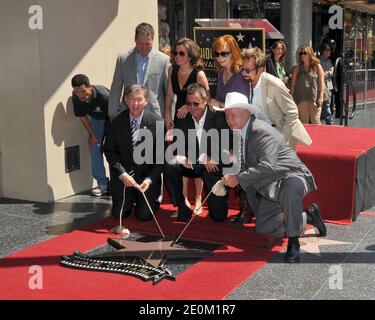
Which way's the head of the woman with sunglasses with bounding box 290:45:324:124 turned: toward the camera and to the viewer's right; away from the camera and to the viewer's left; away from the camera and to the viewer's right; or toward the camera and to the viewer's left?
toward the camera and to the viewer's left

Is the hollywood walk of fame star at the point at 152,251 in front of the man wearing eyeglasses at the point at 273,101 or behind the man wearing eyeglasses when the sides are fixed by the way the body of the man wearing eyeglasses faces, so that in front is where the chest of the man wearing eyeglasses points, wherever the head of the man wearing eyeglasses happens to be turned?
in front

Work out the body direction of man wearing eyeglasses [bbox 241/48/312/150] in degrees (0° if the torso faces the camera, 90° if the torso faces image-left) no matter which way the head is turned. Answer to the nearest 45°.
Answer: approximately 45°

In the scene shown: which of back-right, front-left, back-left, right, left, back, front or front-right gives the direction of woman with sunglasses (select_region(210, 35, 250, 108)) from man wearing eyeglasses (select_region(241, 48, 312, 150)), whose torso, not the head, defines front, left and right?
right

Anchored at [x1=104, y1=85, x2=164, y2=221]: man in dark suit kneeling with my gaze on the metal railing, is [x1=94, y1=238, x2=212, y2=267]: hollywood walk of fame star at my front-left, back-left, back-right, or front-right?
back-right

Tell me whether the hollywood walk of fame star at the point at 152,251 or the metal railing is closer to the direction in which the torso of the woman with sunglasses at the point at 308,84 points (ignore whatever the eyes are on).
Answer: the hollywood walk of fame star

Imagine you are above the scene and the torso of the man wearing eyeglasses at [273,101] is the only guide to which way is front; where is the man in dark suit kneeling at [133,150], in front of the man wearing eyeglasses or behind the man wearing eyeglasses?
in front

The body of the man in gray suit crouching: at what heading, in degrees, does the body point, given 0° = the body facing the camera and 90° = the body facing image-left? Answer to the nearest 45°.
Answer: approximately 45°

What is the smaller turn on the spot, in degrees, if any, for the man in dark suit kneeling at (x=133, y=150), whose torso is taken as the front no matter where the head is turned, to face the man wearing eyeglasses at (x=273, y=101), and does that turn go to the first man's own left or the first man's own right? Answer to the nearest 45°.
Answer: approximately 90° to the first man's own left
